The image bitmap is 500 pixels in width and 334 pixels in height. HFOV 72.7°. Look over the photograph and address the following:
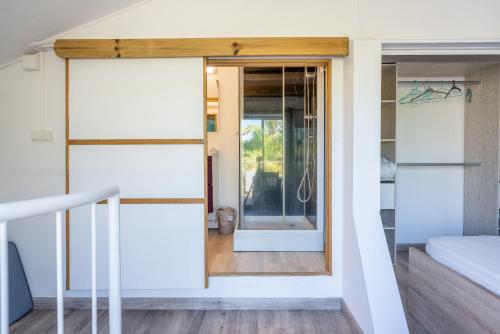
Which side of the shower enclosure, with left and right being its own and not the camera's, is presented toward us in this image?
front

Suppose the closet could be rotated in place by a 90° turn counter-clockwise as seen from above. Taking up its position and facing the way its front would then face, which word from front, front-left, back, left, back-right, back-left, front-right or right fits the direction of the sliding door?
back-right

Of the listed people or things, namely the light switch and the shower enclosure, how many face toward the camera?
2

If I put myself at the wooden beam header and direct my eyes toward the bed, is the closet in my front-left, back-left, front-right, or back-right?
front-left

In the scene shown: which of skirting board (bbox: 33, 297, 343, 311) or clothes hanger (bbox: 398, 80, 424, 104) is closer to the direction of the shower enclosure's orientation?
the skirting board

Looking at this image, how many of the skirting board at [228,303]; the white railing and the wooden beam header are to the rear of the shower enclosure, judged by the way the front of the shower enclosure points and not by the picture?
0

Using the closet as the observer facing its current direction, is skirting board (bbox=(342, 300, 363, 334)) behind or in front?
in front

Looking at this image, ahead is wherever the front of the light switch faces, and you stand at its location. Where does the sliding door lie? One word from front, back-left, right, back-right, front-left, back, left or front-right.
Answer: front-left

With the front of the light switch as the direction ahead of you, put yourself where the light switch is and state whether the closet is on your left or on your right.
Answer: on your left

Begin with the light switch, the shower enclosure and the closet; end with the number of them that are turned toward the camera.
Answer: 3

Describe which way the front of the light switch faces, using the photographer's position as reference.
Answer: facing the viewer

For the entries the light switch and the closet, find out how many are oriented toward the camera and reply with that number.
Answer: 2

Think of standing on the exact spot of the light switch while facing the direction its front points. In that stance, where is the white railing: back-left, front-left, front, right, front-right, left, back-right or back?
front

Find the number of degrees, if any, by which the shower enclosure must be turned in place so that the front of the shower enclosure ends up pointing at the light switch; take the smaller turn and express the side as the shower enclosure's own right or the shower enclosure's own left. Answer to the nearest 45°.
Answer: approximately 45° to the shower enclosure's own right

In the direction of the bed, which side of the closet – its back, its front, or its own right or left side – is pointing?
front

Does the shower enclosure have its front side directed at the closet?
no

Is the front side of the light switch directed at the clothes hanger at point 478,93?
no
